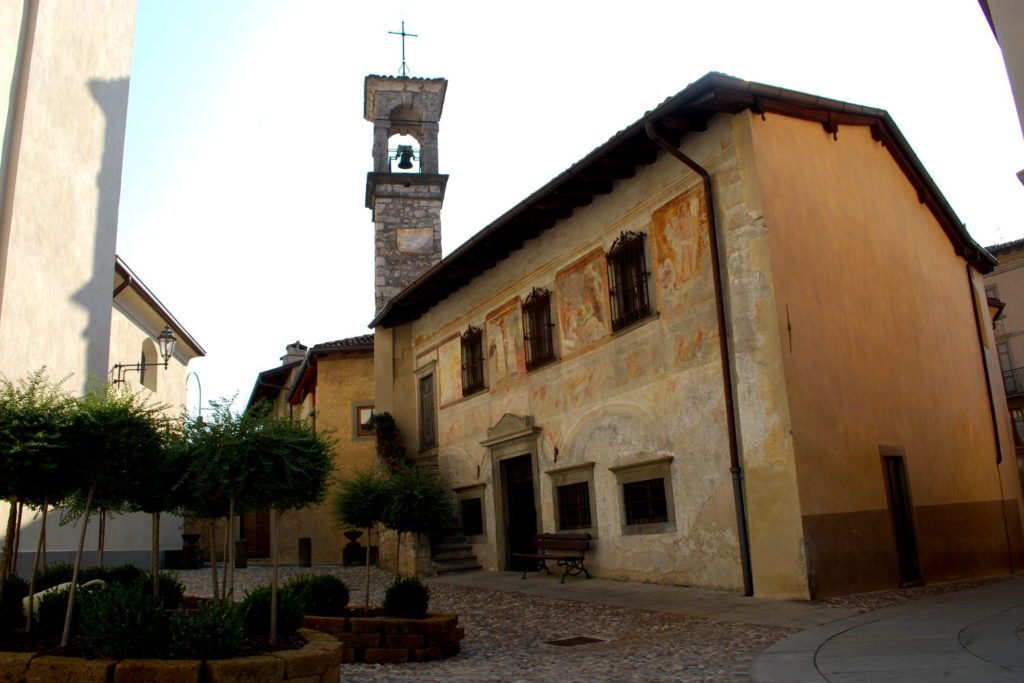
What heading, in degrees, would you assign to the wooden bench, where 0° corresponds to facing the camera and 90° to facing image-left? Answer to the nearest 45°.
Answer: approximately 45°

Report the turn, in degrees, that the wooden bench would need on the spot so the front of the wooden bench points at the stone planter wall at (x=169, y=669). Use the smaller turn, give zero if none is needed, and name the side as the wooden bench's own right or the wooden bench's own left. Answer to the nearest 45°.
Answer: approximately 45° to the wooden bench's own left

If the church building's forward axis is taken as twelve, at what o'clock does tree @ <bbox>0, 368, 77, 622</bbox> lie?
The tree is roughly at 12 o'clock from the church building.

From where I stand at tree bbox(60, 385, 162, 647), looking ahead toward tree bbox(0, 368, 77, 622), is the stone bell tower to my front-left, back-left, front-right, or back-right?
front-right

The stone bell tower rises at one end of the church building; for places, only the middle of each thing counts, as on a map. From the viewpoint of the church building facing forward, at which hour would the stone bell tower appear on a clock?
The stone bell tower is roughly at 3 o'clock from the church building.

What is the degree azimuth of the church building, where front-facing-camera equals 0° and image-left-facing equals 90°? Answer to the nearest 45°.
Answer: approximately 45°

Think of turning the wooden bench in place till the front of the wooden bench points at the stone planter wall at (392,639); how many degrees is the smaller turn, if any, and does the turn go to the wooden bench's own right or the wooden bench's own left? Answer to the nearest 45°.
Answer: approximately 45° to the wooden bench's own left
